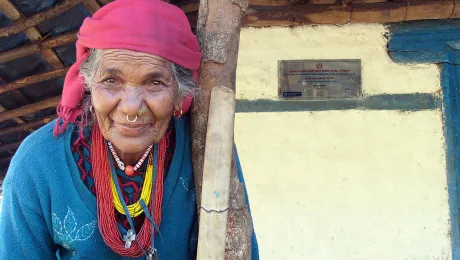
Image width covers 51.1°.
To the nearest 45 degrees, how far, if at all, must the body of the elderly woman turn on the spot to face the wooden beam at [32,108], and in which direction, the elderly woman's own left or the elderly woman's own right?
approximately 180°

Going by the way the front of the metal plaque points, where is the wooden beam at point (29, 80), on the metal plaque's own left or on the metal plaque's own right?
on the metal plaque's own right

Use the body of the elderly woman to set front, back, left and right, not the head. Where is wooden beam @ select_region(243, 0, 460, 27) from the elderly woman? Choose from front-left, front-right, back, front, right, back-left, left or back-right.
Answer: back-left

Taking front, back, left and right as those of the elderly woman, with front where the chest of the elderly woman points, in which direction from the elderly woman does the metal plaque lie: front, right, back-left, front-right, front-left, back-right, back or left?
back-left

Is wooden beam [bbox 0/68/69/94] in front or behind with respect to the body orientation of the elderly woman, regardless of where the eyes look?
behind

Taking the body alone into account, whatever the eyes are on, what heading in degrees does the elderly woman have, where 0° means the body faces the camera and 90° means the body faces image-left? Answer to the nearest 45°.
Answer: approximately 0°

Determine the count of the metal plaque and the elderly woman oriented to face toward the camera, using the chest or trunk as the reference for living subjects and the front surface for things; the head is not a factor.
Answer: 2
